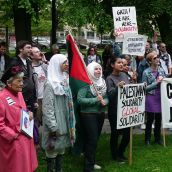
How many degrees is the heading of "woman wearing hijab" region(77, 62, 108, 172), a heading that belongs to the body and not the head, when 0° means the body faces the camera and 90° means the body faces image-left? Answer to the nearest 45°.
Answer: approximately 315°

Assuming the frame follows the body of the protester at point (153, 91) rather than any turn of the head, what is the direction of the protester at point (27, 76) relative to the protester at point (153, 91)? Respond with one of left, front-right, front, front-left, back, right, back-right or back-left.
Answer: right

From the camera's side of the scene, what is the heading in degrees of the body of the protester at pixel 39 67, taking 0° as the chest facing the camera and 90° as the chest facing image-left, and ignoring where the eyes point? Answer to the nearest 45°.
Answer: approximately 315°

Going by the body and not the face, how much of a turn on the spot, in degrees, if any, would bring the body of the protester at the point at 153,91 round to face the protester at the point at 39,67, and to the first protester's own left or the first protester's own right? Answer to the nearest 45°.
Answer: approximately 90° to the first protester's own right

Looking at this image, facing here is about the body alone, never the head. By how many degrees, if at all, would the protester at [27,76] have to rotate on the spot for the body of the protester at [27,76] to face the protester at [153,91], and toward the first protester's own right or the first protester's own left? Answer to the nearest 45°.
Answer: approximately 90° to the first protester's own left

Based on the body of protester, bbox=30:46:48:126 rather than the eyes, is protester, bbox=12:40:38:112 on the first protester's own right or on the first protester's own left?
on the first protester's own right
